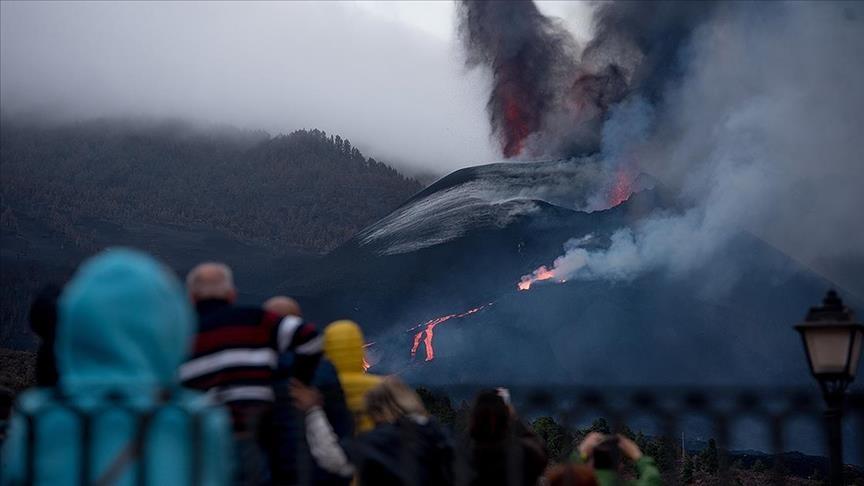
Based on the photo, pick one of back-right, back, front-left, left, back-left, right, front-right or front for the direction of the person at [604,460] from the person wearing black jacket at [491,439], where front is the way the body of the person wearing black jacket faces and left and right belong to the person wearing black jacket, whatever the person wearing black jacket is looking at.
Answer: front-right

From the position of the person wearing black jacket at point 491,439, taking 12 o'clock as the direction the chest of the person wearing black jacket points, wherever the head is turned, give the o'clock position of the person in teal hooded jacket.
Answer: The person in teal hooded jacket is roughly at 7 o'clock from the person wearing black jacket.

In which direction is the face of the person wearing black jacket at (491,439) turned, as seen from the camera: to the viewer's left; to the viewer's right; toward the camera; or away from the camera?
away from the camera

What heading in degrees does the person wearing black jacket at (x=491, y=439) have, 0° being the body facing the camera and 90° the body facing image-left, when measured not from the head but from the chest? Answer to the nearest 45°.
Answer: approximately 180°

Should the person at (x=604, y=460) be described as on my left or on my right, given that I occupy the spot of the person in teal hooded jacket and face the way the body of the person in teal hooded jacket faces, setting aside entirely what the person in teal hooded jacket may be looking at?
on my right

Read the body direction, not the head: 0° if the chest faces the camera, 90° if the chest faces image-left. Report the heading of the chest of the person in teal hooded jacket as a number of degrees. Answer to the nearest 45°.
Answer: approximately 180°

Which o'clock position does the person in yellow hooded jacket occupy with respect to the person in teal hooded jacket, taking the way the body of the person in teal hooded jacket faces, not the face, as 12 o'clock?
The person in yellow hooded jacket is roughly at 1 o'clock from the person in teal hooded jacket.

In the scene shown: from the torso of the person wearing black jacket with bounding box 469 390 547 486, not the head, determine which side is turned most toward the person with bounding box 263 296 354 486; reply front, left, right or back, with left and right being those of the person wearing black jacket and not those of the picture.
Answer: left

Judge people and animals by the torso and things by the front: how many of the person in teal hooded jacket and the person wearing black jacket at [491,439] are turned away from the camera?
2

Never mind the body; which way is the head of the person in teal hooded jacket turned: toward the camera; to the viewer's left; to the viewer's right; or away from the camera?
away from the camera
